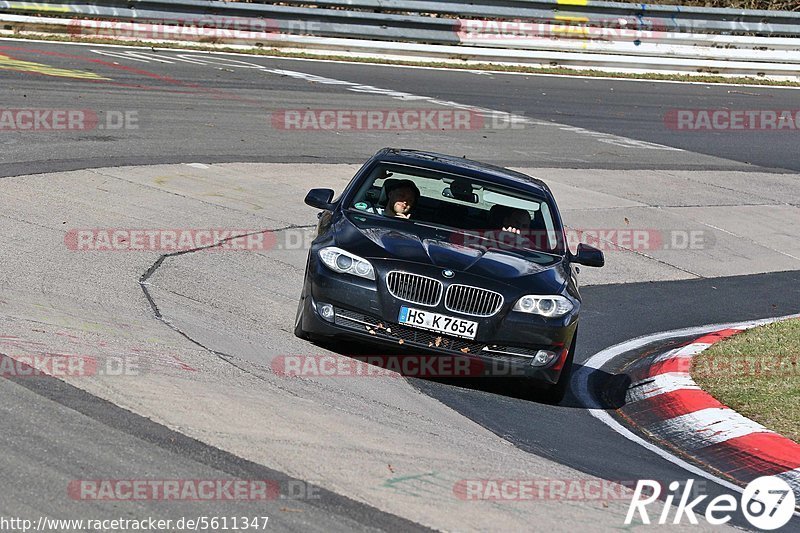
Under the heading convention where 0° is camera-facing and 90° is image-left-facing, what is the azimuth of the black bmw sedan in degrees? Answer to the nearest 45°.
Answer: approximately 0°

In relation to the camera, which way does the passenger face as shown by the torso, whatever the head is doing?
toward the camera
